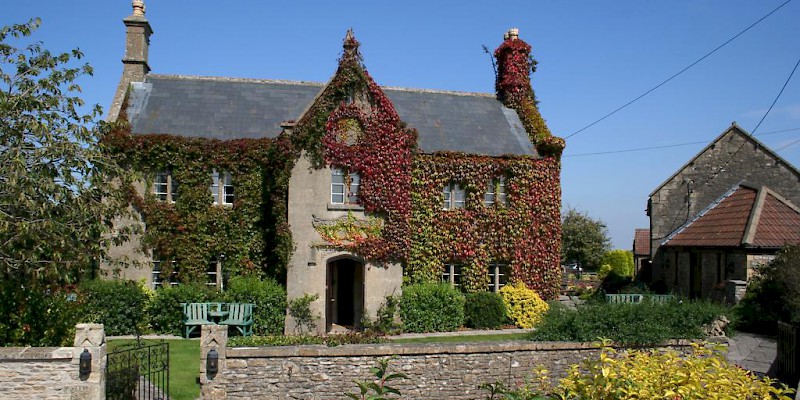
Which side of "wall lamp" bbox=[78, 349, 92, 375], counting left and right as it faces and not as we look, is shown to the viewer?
front

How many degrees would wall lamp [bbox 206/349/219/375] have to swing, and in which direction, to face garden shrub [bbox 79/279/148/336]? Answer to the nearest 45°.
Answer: approximately 180°

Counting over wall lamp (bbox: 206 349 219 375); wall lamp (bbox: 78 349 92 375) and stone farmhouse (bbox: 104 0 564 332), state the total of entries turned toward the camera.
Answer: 3

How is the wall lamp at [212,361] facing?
toward the camera

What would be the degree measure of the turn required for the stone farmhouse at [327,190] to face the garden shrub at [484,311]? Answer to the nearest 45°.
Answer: approximately 90° to its left

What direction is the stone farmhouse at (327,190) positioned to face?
toward the camera

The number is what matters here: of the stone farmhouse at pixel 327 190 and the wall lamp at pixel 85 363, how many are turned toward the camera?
2
